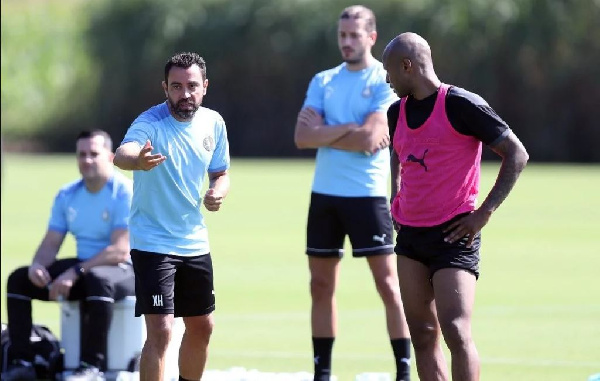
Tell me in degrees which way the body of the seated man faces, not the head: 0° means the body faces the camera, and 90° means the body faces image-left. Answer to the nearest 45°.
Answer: approximately 45°
